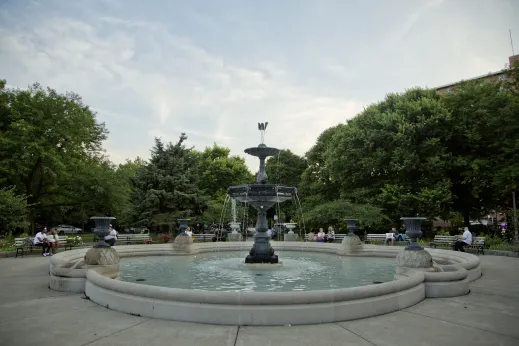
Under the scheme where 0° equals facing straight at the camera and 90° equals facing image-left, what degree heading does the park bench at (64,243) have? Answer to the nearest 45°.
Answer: approximately 315°

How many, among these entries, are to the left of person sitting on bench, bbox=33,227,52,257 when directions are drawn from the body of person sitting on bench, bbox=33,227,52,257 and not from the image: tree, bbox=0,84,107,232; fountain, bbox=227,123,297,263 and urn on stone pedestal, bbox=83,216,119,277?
1

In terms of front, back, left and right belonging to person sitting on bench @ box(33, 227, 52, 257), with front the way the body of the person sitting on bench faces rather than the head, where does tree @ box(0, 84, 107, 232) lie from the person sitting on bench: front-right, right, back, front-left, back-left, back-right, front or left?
left

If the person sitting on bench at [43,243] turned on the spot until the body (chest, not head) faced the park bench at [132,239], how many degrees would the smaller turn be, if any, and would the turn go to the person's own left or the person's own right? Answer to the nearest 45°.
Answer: approximately 45° to the person's own left

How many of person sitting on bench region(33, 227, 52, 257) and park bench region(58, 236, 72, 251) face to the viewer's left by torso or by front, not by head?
0

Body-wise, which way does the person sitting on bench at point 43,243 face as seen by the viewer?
to the viewer's right

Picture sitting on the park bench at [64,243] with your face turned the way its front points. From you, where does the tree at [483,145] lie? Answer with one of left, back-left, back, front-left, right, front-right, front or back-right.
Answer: front-left

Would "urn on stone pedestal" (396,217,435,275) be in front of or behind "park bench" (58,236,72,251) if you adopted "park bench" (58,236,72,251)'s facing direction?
in front
